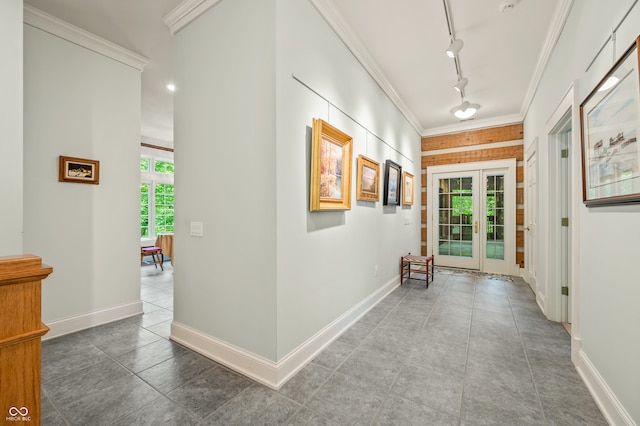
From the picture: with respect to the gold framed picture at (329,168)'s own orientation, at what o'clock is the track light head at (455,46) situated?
The track light head is roughly at 10 o'clock from the gold framed picture.

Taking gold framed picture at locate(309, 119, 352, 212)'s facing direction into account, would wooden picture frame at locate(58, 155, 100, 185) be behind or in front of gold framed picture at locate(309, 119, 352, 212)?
behind

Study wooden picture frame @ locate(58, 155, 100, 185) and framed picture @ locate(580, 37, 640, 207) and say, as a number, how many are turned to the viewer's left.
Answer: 1

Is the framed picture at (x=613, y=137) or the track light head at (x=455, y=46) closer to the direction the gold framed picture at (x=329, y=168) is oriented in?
the framed picture

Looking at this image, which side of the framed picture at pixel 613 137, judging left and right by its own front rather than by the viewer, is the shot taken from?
left

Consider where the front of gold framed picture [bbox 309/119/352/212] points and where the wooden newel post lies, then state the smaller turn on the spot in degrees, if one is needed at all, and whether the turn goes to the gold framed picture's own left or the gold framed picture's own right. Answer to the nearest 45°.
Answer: approximately 90° to the gold framed picture's own right

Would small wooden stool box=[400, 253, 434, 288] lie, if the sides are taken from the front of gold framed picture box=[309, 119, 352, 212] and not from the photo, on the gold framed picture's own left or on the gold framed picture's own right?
on the gold framed picture's own left

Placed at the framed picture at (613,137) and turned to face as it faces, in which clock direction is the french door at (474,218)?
The french door is roughly at 2 o'clock from the framed picture.
